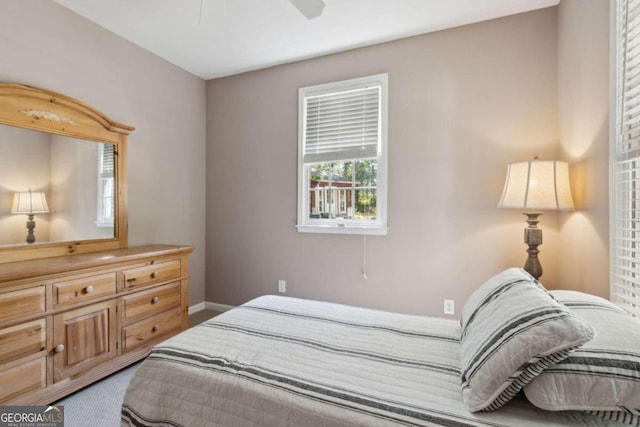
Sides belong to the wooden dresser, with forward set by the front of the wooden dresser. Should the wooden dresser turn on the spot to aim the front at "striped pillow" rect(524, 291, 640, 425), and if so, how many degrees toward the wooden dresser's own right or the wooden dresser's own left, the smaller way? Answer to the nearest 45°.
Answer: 0° — it already faces it

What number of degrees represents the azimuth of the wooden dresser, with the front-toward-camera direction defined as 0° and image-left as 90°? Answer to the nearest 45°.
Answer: approximately 315°

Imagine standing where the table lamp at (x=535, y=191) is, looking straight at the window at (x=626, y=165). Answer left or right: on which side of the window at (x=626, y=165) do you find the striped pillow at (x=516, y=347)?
right

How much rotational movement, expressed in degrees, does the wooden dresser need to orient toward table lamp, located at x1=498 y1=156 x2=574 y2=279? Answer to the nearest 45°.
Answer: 0° — it already faces it

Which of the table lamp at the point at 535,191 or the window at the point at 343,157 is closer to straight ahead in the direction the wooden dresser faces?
the table lamp
